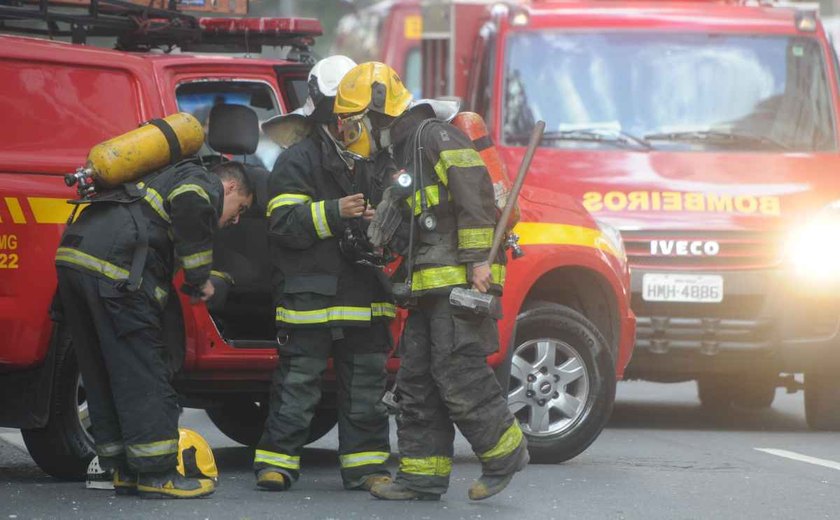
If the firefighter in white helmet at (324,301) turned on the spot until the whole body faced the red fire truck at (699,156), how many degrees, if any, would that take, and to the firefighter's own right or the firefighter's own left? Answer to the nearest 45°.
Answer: approximately 90° to the firefighter's own left

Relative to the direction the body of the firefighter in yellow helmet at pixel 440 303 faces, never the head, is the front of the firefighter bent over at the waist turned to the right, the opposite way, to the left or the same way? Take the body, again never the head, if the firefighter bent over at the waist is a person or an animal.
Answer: the opposite way

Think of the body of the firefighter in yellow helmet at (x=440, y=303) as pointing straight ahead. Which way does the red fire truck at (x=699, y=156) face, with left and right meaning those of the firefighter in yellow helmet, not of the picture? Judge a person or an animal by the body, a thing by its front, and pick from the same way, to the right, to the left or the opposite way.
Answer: to the left

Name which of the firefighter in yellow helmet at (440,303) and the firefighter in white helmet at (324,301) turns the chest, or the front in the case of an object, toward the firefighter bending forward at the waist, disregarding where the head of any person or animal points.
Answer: the firefighter in yellow helmet at (440,303)

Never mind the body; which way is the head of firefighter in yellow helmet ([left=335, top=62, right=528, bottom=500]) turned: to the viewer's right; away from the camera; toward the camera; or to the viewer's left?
to the viewer's left

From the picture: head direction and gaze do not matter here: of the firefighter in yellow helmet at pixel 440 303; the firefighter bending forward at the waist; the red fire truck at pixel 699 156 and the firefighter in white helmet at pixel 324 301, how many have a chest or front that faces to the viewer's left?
1

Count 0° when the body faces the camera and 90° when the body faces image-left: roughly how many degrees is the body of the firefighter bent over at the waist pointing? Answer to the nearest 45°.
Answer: approximately 270°

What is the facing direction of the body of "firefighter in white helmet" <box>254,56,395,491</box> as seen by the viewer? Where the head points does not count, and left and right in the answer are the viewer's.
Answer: facing the viewer and to the right of the viewer

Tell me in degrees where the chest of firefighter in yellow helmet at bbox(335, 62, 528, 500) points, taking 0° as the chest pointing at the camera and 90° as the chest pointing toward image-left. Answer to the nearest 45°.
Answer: approximately 90°

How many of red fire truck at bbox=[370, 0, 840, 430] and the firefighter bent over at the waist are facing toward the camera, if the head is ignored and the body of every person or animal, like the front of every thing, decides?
1

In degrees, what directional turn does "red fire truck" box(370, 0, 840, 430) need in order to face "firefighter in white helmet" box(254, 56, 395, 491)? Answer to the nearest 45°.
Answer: approximately 45° to its right
